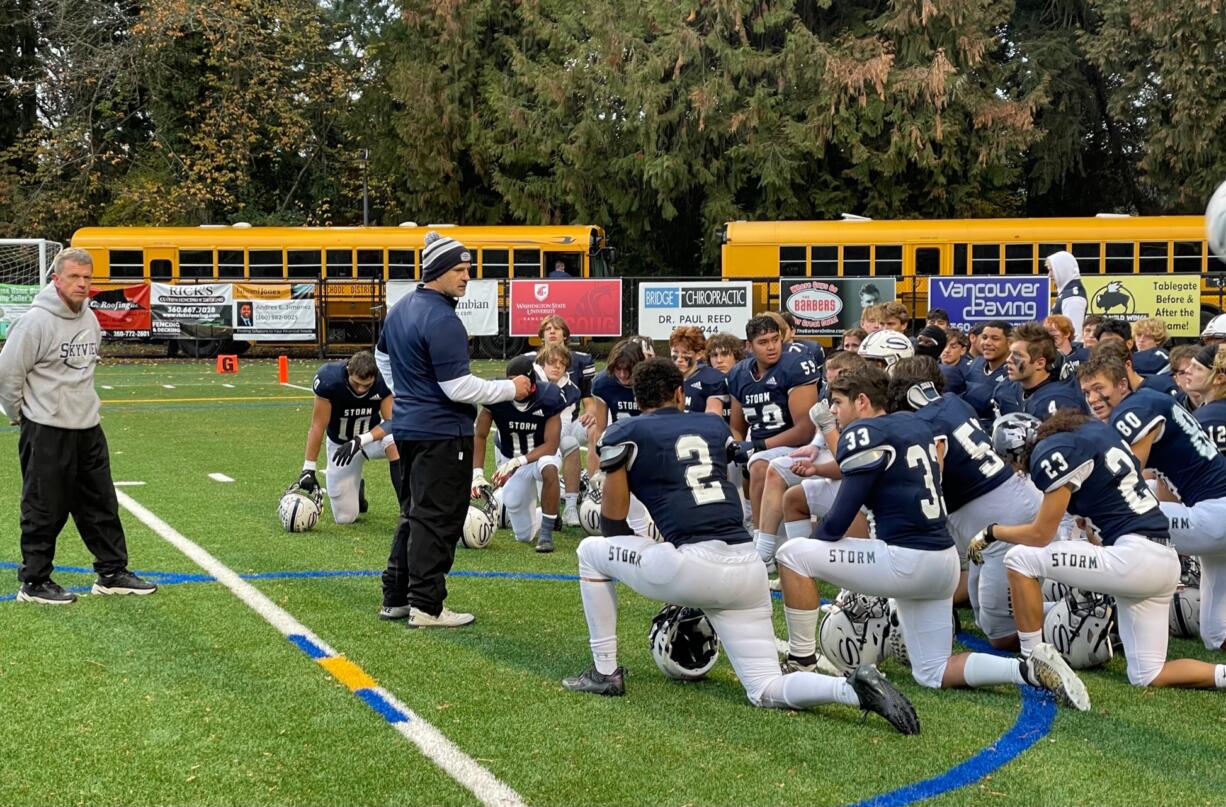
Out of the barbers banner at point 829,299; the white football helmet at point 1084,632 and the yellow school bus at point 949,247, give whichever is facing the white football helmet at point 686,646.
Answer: the barbers banner

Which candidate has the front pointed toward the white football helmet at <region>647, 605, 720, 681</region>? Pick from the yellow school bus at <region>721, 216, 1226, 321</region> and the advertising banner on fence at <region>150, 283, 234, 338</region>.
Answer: the advertising banner on fence

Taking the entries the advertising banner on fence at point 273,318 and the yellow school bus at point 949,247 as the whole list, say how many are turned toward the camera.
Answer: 1

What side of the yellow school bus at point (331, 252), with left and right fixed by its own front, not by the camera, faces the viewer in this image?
right

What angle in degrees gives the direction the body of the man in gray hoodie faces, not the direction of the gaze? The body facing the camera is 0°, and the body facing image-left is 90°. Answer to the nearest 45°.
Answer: approximately 315°

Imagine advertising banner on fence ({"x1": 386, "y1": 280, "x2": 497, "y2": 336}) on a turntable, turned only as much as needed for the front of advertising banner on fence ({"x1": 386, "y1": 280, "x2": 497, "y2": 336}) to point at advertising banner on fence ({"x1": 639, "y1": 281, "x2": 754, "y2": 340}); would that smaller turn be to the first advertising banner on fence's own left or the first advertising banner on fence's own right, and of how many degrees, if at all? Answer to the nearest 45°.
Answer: approximately 45° to the first advertising banner on fence's own left

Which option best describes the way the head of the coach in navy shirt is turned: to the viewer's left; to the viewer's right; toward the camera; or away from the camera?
to the viewer's right

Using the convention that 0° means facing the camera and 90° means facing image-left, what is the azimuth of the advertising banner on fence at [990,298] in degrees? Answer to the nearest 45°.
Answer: approximately 0°

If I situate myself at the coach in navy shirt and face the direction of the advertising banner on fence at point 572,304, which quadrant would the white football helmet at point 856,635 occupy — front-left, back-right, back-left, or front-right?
back-right

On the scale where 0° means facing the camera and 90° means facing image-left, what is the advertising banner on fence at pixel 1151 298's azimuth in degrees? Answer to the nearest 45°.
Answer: approximately 0°
